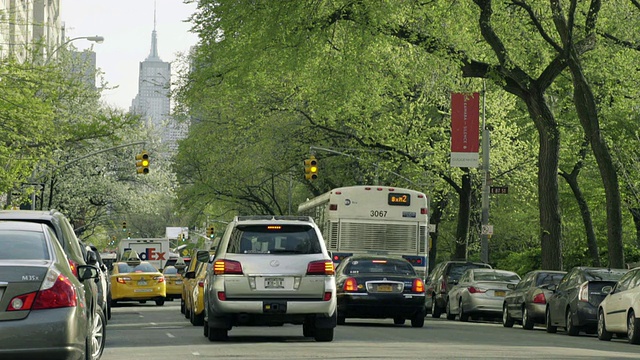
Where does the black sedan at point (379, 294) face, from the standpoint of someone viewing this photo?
facing away from the viewer

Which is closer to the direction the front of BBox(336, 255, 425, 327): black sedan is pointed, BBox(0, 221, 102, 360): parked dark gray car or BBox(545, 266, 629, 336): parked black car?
the parked black car

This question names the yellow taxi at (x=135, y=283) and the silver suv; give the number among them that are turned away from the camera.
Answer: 2

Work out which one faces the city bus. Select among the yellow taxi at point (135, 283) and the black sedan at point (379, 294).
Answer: the black sedan

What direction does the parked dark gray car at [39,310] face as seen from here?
away from the camera

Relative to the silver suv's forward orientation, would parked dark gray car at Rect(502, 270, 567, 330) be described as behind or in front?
in front

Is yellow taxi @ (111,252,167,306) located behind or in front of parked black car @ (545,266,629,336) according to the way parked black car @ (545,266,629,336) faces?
in front

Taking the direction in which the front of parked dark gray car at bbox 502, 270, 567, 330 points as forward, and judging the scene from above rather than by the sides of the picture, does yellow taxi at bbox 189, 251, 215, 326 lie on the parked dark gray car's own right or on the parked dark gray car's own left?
on the parked dark gray car's own left

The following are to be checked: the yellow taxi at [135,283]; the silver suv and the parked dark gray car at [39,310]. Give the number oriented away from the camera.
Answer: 3

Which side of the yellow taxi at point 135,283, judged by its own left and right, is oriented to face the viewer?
back

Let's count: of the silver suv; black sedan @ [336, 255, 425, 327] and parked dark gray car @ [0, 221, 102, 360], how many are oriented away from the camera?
3

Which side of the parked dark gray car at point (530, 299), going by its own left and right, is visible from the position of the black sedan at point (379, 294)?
left

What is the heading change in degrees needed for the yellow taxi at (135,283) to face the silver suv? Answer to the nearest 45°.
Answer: approximately 180°

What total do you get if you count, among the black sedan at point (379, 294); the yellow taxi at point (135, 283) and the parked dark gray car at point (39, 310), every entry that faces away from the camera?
3

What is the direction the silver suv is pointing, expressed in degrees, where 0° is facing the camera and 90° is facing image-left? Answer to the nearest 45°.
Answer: approximately 180°
